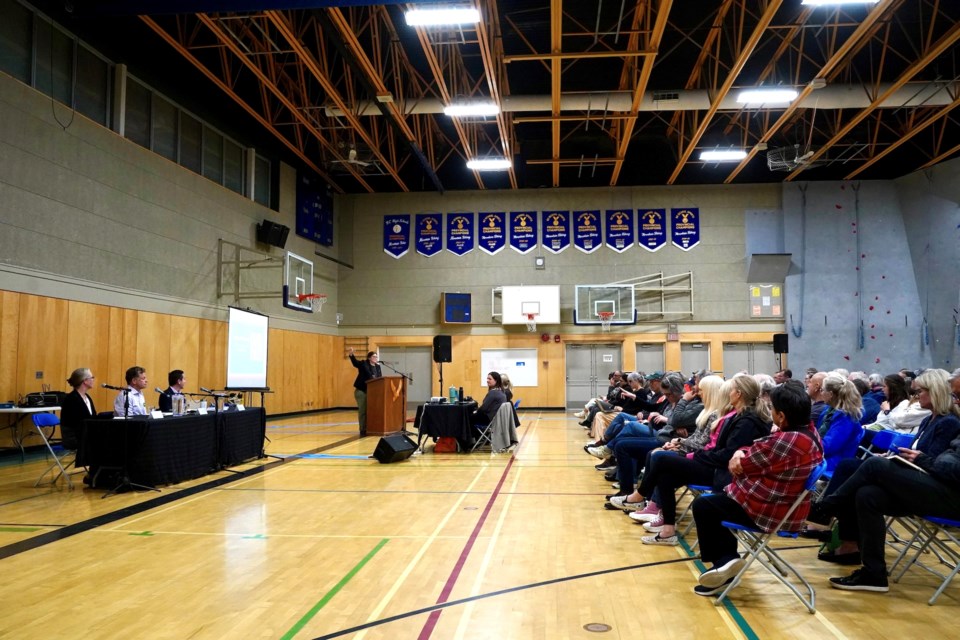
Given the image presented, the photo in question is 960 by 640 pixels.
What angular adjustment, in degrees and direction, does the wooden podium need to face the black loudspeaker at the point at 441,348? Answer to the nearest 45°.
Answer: approximately 90° to its left

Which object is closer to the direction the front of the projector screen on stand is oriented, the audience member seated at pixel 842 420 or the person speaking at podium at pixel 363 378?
the audience member seated

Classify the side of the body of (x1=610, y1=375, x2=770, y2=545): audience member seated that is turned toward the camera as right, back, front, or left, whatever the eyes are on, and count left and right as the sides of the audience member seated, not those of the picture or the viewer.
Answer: left

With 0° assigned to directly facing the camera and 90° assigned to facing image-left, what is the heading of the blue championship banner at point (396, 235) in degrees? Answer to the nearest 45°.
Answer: approximately 0°

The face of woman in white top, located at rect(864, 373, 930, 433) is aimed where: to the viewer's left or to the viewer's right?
to the viewer's left

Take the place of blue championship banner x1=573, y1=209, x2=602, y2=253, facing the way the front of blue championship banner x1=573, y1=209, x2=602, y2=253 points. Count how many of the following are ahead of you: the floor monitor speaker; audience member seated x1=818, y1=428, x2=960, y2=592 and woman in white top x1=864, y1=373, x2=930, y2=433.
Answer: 3
